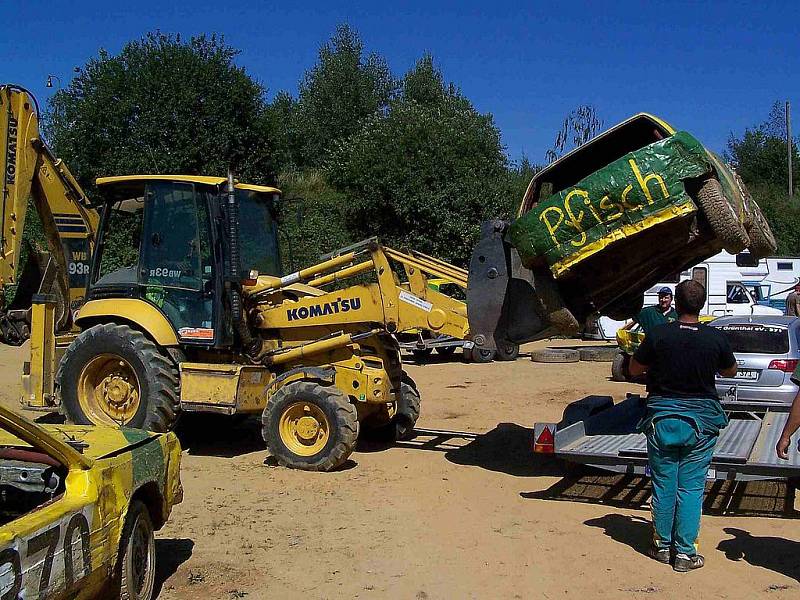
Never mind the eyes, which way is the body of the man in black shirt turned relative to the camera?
away from the camera

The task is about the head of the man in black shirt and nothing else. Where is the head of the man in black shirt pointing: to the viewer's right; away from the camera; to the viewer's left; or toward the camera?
away from the camera

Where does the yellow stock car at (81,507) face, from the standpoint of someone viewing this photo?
facing away from the viewer and to the right of the viewer

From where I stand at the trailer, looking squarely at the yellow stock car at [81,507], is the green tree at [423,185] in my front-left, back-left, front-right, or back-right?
back-right

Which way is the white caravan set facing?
to the viewer's right

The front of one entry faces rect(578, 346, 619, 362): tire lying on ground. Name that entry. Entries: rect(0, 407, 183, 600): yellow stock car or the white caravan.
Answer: the yellow stock car

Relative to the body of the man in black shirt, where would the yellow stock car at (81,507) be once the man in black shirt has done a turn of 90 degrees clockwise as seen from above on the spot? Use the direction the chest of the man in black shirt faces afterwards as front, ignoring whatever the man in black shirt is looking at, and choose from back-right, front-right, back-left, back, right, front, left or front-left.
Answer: back-right

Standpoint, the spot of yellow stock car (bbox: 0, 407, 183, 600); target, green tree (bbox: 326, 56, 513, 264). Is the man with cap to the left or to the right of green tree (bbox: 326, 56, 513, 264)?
right

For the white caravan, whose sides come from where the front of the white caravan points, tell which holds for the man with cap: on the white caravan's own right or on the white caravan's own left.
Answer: on the white caravan's own right

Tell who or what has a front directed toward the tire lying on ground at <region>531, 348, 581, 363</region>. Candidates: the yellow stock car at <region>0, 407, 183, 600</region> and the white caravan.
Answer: the yellow stock car

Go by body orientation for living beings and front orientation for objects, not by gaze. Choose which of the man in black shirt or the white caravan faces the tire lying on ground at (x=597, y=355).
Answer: the man in black shirt

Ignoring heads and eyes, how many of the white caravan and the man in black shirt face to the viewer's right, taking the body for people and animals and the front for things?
1
